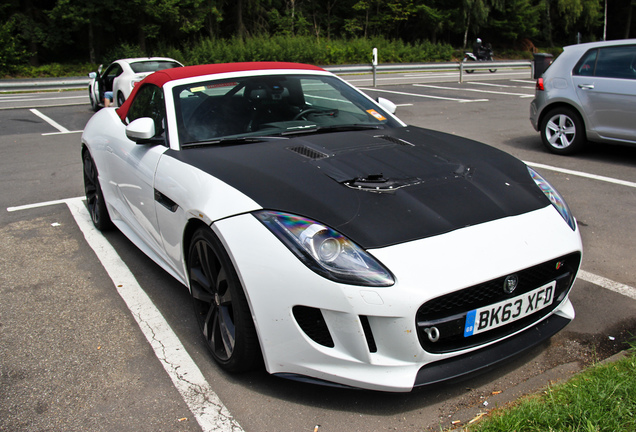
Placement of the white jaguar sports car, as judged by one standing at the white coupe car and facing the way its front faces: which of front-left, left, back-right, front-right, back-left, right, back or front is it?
back-left

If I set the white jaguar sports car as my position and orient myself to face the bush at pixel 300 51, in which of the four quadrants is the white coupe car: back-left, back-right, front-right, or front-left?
front-left

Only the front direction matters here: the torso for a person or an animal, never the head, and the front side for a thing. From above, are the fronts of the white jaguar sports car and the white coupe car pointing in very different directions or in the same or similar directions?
very different directions

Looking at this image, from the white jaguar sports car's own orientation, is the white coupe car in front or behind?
behind

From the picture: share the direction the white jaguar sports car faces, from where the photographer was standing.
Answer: facing the viewer and to the right of the viewer

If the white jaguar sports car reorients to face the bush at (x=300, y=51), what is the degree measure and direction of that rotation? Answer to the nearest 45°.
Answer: approximately 135° to its left

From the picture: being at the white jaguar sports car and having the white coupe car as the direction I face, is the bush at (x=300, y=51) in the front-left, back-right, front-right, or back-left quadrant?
front-right
